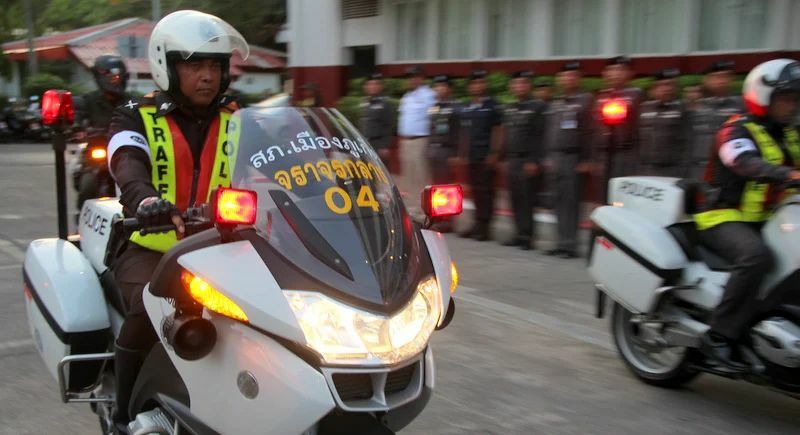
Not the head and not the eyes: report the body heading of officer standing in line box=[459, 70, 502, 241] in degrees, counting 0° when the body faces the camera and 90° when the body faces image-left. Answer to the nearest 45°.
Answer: approximately 45°

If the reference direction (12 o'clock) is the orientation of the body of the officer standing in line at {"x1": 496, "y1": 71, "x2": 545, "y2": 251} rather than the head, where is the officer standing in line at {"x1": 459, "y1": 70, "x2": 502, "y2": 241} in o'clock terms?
the officer standing in line at {"x1": 459, "y1": 70, "x2": 502, "y2": 241} is roughly at 3 o'clock from the officer standing in line at {"x1": 496, "y1": 71, "x2": 545, "y2": 251}.

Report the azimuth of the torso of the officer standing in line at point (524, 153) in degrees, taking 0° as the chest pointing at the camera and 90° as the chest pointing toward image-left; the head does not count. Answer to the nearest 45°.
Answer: approximately 45°

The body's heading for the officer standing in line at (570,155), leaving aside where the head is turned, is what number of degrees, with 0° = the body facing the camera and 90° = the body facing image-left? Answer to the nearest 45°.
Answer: approximately 45°

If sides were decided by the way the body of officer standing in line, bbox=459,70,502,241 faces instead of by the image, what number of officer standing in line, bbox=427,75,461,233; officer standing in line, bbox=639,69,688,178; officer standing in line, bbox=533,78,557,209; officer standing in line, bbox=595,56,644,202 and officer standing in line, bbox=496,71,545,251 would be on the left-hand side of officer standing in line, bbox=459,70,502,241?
4

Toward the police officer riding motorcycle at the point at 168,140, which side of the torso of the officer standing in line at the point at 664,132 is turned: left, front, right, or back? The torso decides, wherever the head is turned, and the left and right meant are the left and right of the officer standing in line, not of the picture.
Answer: front
